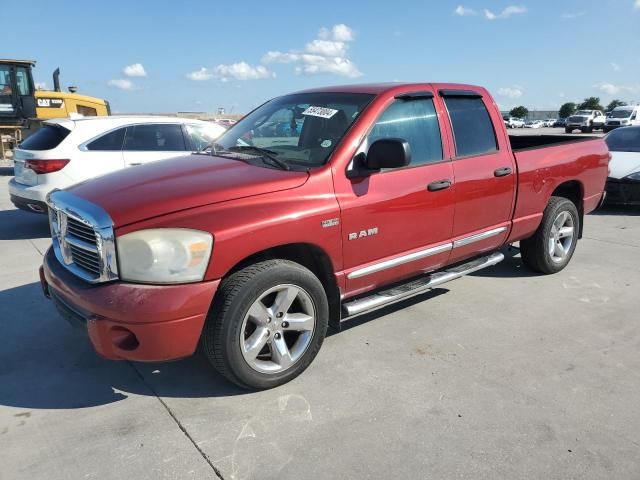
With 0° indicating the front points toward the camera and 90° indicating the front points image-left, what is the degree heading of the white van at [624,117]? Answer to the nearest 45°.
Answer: approximately 45°

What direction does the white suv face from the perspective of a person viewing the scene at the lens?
facing away from the viewer and to the right of the viewer

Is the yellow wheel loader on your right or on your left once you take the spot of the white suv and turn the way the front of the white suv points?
on your left

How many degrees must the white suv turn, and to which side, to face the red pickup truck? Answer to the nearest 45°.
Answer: approximately 135° to its right

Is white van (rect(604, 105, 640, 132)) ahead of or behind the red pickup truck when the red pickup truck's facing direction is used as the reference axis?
behind
